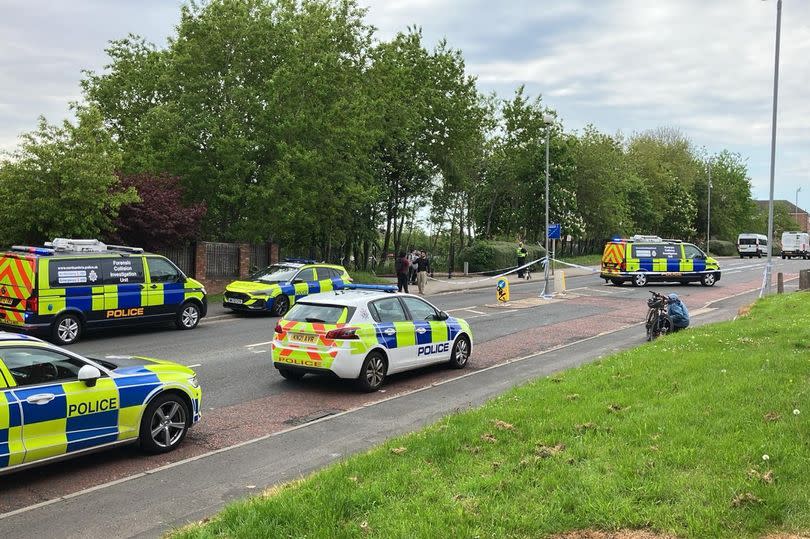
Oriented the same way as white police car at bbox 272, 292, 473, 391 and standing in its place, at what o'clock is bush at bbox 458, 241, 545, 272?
The bush is roughly at 11 o'clock from the white police car.

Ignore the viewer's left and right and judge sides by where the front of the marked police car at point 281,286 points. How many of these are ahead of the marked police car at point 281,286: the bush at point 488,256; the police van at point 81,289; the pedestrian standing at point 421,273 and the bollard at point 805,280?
1

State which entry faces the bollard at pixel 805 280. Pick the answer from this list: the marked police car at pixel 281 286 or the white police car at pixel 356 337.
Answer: the white police car

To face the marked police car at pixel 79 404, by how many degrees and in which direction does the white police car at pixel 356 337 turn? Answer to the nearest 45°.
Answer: approximately 180°

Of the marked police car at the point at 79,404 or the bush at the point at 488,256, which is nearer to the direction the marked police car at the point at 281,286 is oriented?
the marked police car

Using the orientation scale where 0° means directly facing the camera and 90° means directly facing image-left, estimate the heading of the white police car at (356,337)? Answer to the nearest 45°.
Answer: approximately 225°

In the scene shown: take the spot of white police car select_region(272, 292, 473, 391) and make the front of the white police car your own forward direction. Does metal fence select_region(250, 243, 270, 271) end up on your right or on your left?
on your left

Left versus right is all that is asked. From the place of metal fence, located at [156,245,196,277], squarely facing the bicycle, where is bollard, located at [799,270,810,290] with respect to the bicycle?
left

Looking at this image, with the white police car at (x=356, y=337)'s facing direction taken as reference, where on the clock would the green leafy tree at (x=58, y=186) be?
The green leafy tree is roughly at 9 o'clock from the white police car.

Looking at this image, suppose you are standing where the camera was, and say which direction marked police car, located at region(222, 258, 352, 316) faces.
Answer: facing the viewer and to the left of the viewer

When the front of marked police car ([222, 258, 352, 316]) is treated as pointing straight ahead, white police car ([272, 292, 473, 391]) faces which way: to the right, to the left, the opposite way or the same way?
the opposite way

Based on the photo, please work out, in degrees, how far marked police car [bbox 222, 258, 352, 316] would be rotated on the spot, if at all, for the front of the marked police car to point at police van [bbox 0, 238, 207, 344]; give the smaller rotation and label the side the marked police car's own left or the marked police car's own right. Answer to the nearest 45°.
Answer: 0° — it already faces it

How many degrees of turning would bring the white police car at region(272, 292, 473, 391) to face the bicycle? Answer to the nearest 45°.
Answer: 0° — it already faces it

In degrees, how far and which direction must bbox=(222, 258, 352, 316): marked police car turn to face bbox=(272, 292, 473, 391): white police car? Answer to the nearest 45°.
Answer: approximately 45° to its left

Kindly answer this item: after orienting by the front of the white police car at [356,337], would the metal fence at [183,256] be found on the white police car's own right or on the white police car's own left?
on the white police car's own left
